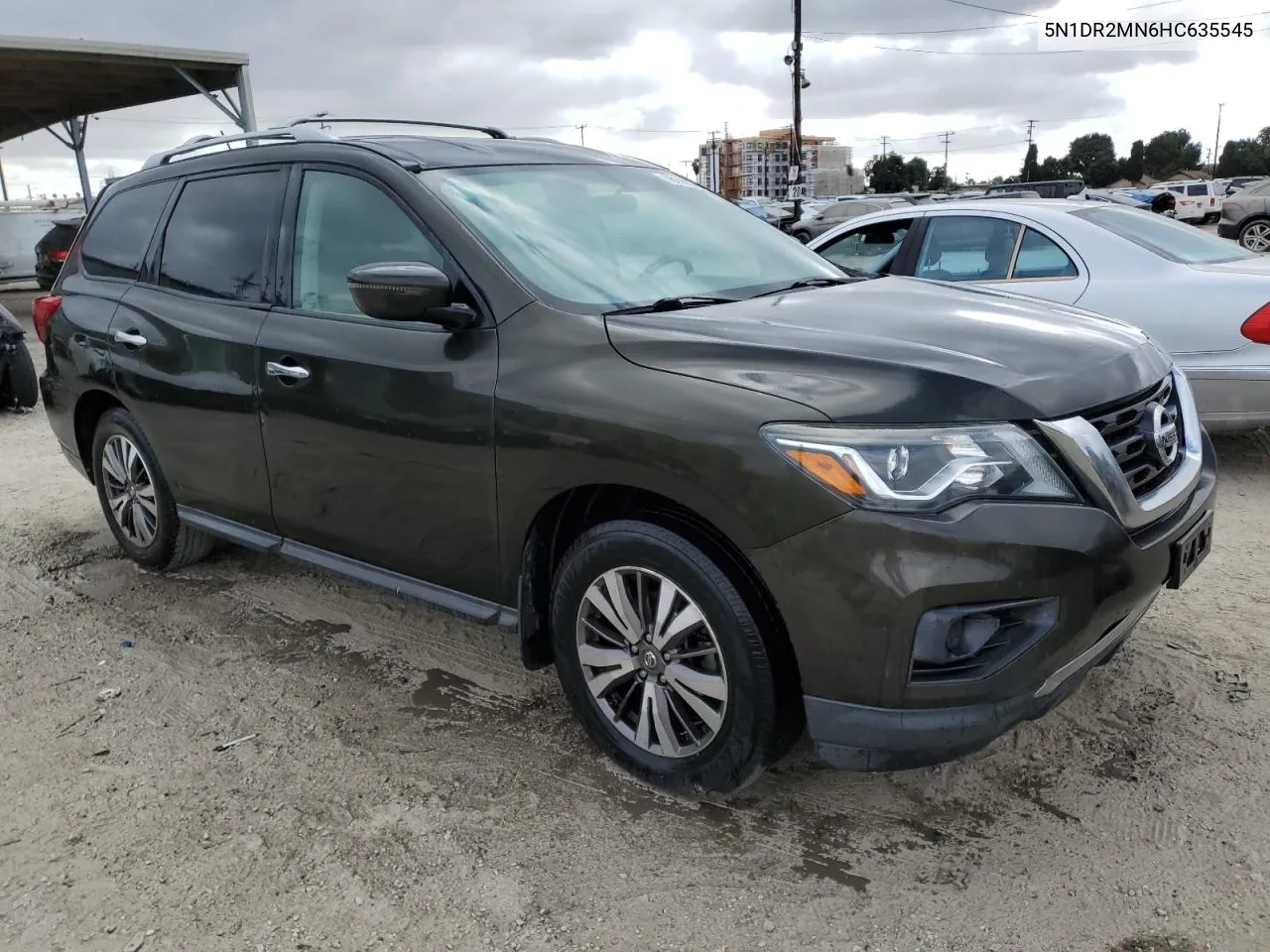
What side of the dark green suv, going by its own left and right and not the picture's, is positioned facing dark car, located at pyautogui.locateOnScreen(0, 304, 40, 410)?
back

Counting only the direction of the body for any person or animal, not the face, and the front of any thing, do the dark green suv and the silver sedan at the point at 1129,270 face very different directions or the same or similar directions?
very different directions

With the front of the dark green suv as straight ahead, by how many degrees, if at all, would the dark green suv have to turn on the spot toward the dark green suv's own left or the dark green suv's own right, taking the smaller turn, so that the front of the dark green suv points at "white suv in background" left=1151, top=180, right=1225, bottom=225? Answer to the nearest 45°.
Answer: approximately 90° to the dark green suv's own left

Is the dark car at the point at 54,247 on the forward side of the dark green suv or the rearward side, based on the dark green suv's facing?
on the rearward side

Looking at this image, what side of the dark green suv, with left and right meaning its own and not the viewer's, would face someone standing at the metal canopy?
back

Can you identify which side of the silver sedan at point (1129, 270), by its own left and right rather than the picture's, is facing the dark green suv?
left

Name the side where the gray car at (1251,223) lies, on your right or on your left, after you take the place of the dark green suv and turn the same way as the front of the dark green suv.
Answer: on your left

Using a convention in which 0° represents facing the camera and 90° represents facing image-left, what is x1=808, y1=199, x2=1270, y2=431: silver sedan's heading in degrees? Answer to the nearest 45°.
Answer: approximately 135°

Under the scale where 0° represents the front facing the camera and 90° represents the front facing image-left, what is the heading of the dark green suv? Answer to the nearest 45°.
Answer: approximately 315°
